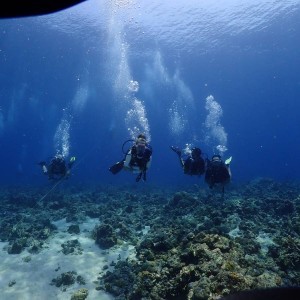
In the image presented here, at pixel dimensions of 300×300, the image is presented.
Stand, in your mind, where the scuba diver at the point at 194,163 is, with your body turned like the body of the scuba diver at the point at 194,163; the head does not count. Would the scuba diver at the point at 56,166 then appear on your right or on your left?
on your right

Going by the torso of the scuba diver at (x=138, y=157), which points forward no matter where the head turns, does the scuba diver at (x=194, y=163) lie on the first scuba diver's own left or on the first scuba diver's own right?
on the first scuba diver's own left

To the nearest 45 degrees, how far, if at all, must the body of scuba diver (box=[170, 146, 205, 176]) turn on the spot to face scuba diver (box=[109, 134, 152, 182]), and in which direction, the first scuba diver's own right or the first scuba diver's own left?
approximately 45° to the first scuba diver's own right

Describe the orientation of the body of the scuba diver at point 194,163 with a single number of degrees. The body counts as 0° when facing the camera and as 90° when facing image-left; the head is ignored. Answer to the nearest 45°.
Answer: approximately 0°

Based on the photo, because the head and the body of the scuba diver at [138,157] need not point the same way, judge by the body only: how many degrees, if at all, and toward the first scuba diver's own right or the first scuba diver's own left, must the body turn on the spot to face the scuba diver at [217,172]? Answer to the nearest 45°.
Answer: approximately 90° to the first scuba diver's own left

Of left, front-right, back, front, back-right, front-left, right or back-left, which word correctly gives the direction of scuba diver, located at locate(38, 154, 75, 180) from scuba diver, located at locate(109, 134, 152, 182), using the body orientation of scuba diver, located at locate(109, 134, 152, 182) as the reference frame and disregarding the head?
back-right

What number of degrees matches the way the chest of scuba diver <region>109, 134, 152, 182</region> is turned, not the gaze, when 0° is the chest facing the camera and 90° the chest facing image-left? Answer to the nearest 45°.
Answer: approximately 0°

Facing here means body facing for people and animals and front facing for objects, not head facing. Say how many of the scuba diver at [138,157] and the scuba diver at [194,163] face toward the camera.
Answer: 2

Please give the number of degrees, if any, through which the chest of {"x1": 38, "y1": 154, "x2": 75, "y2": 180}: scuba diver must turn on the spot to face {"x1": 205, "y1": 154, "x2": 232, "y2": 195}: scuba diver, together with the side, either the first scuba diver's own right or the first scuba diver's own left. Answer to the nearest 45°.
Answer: approximately 45° to the first scuba diver's own left
